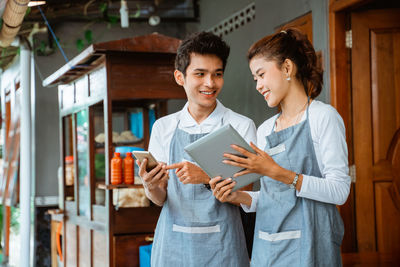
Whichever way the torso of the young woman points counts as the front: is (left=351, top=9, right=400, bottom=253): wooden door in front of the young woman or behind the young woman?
behind

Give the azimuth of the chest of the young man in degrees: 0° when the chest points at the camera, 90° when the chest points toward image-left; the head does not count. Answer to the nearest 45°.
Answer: approximately 0°

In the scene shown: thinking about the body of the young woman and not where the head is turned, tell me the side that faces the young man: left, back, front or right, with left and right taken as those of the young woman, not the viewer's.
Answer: right

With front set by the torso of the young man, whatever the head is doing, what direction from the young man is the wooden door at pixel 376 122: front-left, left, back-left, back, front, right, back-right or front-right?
back-left

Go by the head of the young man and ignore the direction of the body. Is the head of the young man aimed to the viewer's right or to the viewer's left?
to the viewer's right

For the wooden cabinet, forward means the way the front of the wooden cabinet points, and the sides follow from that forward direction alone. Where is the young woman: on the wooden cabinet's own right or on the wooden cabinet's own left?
on the wooden cabinet's own left

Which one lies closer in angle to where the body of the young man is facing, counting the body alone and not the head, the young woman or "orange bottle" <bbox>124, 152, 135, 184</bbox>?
the young woman
